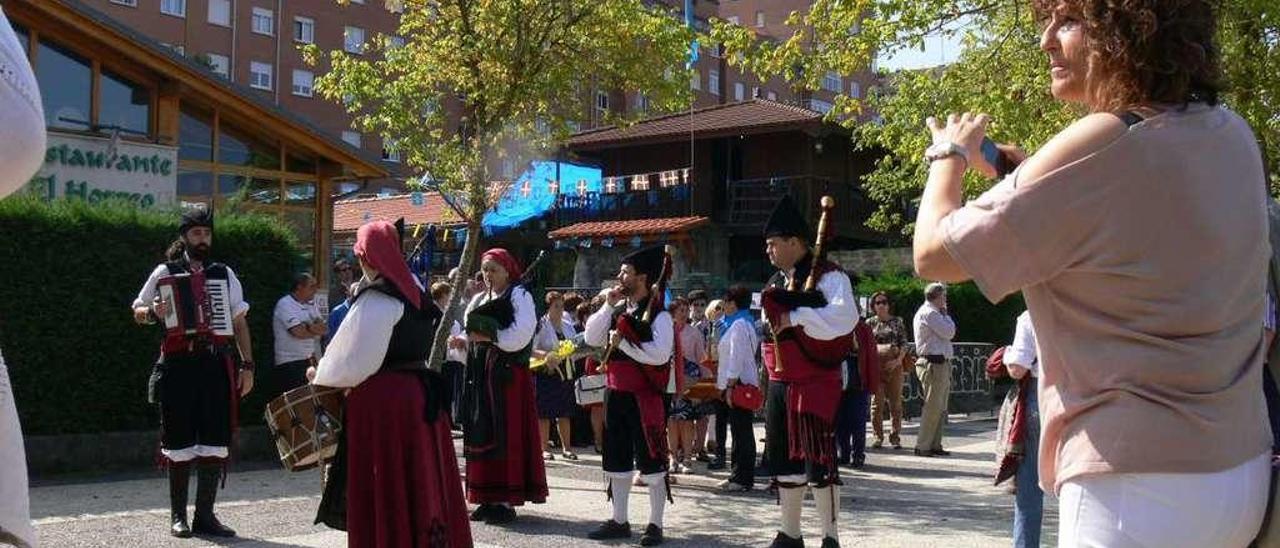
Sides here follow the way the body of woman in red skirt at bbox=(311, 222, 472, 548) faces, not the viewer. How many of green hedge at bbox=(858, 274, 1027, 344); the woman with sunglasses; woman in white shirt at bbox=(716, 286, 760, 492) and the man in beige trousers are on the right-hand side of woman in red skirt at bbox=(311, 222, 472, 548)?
4

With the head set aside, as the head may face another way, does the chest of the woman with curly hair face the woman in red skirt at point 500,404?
yes

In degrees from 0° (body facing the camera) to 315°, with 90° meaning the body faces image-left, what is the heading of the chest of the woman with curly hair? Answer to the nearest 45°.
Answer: approximately 135°

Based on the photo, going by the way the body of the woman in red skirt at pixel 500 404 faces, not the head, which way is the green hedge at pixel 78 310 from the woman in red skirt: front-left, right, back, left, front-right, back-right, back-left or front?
right

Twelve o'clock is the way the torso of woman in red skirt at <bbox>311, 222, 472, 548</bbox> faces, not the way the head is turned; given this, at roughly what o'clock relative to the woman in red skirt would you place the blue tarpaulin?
The blue tarpaulin is roughly at 2 o'clock from the woman in red skirt.

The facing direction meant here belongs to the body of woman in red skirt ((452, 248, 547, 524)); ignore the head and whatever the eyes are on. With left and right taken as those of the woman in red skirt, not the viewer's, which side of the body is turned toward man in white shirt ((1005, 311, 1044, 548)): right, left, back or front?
left

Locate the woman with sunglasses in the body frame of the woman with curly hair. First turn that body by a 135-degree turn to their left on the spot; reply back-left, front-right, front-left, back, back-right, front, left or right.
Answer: back

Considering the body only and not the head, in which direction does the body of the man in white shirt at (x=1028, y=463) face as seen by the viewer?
to the viewer's left

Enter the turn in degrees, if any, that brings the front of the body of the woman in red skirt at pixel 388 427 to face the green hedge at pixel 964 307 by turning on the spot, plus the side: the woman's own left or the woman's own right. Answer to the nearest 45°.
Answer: approximately 90° to the woman's own right

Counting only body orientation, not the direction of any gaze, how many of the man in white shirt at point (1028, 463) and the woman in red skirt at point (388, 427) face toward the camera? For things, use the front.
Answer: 0

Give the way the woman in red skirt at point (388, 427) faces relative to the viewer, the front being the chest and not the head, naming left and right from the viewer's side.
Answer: facing away from the viewer and to the left of the viewer
